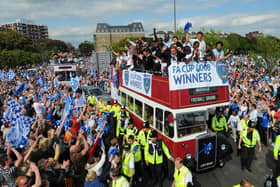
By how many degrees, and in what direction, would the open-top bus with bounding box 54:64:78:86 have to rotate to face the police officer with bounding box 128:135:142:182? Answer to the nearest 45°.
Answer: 0° — it already faces them

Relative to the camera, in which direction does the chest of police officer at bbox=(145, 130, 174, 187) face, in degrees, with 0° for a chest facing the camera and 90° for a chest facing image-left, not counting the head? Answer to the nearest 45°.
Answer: approximately 0°

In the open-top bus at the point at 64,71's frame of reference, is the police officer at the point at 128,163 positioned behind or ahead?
ahead

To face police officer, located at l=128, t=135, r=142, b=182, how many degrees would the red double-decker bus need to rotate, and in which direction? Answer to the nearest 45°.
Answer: approximately 90° to its right

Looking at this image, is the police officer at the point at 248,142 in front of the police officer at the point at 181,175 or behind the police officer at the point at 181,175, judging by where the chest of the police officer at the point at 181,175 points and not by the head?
behind

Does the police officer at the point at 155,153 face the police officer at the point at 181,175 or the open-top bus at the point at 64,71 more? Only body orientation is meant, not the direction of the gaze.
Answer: the police officer

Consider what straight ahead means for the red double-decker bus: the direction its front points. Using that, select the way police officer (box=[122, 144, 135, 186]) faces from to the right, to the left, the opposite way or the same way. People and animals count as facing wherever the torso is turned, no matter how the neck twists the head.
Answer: to the right

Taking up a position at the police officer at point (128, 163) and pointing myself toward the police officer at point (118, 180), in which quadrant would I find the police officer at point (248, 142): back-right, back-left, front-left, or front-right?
back-left
